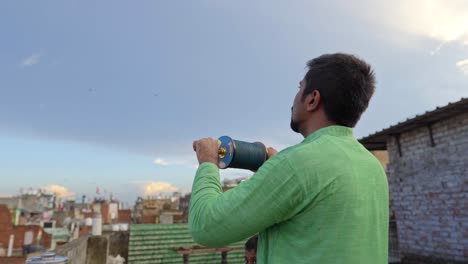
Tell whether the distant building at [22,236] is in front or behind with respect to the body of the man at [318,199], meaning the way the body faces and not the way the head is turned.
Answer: in front

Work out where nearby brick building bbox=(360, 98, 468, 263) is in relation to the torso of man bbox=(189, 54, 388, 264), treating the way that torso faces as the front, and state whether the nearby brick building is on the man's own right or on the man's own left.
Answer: on the man's own right

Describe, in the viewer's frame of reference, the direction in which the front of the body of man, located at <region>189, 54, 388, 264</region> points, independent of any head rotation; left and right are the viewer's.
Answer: facing away from the viewer and to the left of the viewer

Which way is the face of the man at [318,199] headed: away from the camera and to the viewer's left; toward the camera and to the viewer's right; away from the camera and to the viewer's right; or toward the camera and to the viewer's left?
away from the camera and to the viewer's left
